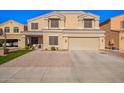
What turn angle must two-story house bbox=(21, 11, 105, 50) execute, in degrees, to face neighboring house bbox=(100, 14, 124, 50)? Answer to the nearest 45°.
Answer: approximately 90° to its left

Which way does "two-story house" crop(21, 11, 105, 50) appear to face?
toward the camera
